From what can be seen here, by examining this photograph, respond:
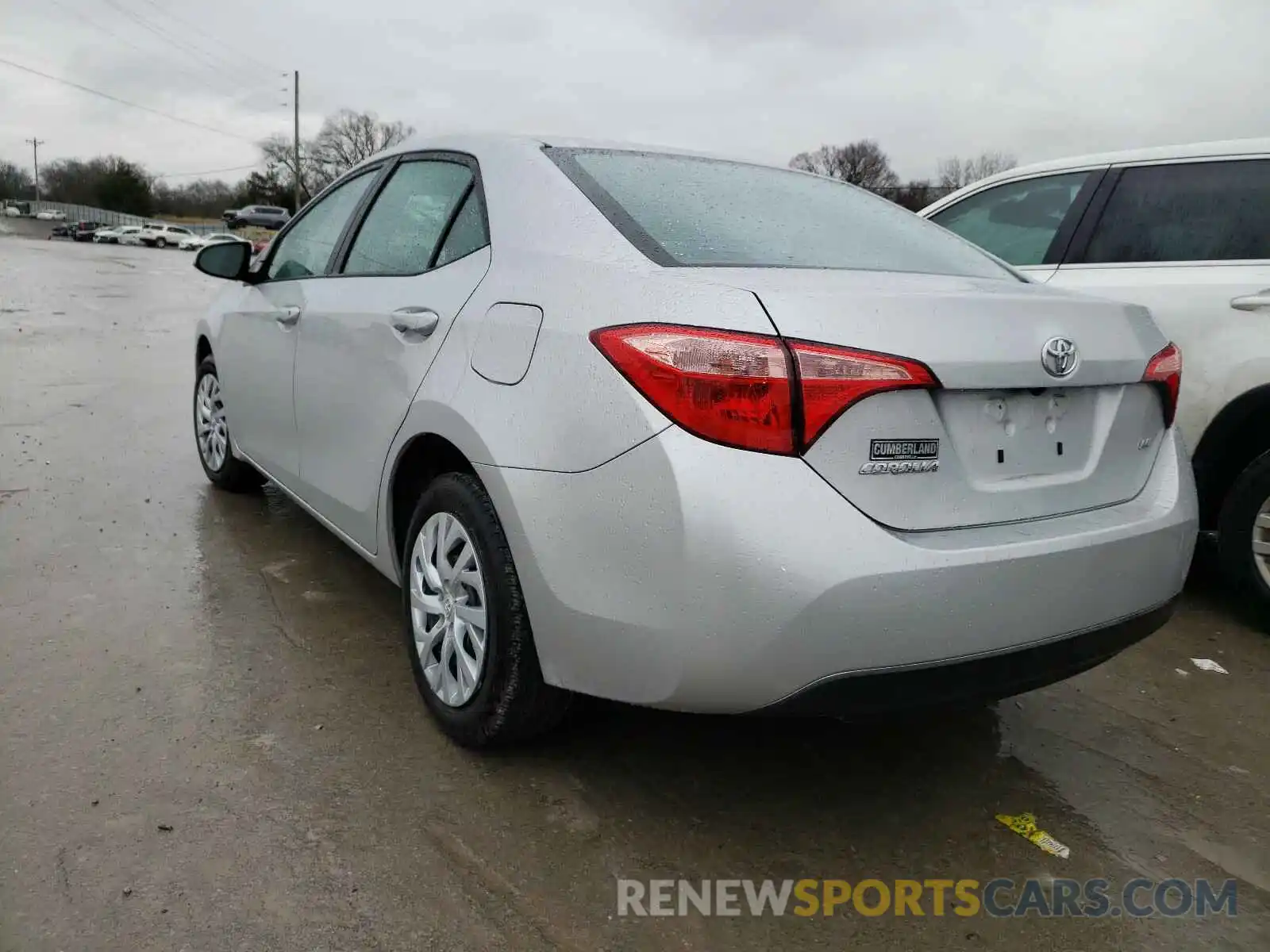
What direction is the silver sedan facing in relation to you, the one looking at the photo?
facing away from the viewer and to the left of the viewer
